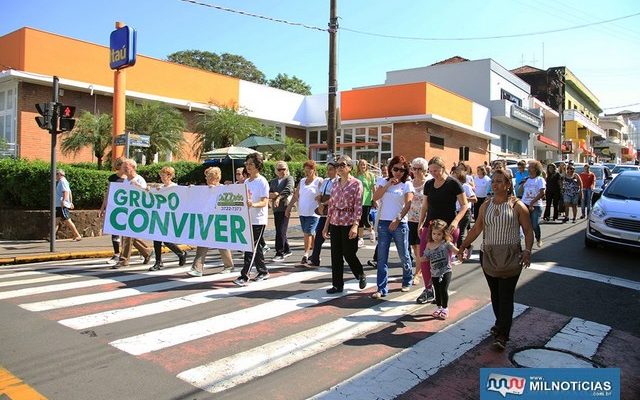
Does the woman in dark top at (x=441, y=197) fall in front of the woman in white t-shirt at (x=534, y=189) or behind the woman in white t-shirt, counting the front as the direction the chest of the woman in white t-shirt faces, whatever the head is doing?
in front

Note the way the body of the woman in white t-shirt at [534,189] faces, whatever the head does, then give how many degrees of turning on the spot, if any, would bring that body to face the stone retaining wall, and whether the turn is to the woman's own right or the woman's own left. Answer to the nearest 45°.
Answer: approximately 45° to the woman's own right

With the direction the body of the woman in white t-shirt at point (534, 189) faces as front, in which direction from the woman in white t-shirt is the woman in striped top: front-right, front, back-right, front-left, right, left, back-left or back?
front-left

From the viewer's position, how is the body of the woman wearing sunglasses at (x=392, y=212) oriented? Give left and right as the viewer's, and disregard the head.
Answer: facing the viewer and to the left of the viewer

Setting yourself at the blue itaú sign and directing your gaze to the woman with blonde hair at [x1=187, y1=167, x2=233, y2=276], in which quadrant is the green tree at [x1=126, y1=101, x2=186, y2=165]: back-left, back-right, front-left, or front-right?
back-left

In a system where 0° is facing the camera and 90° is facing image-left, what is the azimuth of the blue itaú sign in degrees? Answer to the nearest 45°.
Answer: approximately 45°

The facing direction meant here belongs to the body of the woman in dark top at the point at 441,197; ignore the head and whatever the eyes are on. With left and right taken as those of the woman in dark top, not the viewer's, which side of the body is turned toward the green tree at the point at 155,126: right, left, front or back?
right

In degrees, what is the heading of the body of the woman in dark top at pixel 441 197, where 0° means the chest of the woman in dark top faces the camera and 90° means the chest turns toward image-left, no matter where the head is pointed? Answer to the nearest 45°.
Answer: approximately 45°

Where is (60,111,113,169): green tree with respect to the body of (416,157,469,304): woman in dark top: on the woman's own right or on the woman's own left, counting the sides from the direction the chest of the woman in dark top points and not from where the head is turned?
on the woman's own right

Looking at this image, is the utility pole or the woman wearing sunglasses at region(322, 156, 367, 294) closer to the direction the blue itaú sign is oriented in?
the woman wearing sunglasses
